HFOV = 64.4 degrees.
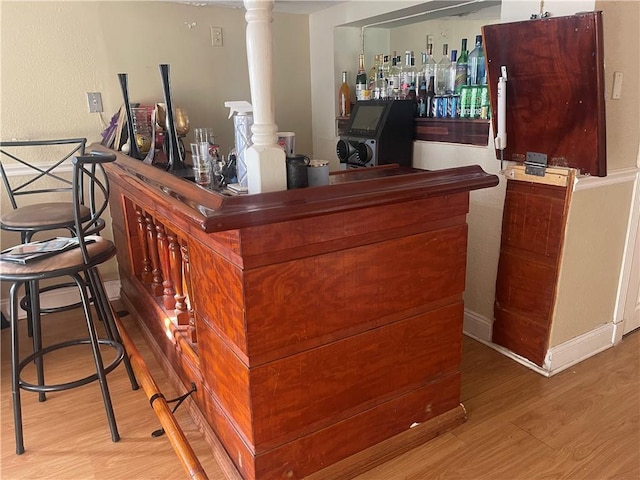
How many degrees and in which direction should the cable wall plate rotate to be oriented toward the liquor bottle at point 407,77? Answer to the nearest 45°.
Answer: approximately 45° to its left

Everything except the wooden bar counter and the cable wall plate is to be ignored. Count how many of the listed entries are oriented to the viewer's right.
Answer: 0

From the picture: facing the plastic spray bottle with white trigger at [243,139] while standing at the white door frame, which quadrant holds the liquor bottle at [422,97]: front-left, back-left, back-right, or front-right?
front-right

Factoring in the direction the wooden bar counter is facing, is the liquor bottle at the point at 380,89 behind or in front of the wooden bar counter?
behind

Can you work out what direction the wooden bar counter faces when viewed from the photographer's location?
facing the viewer and to the left of the viewer

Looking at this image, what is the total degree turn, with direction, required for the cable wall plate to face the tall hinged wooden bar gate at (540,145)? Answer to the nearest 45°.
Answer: approximately 45° to its left

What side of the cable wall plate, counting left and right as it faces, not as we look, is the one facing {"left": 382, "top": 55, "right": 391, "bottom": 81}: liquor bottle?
left

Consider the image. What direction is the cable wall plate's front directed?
toward the camera

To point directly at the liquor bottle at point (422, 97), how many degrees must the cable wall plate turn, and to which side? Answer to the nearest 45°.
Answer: approximately 45° to its left
